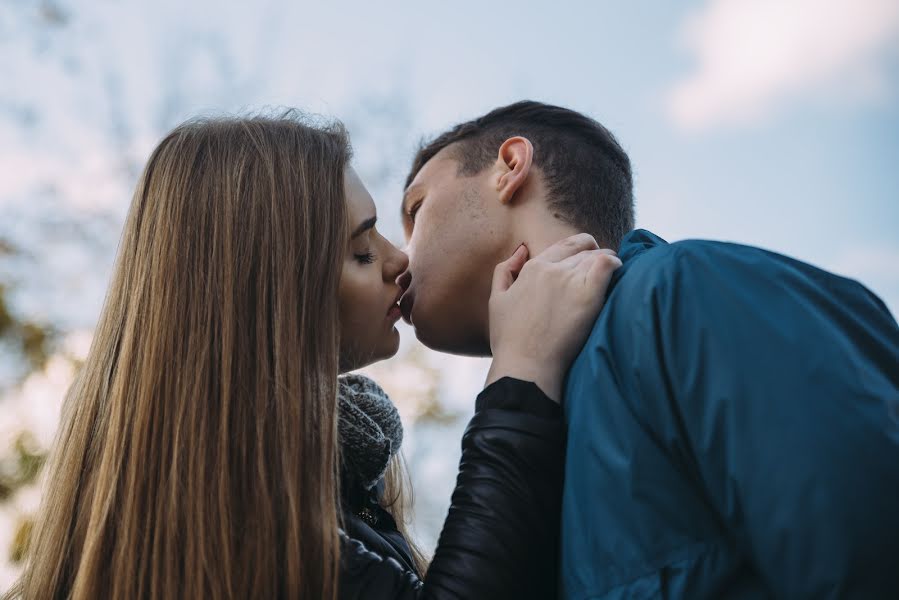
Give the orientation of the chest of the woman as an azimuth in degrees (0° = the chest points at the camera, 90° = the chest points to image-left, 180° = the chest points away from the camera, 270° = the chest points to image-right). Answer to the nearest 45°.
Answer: approximately 270°

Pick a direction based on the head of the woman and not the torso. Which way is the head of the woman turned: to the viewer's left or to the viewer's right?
to the viewer's right

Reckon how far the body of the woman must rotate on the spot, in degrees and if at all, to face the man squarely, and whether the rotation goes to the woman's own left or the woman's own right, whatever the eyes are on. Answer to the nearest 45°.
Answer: approximately 45° to the woman's own right
